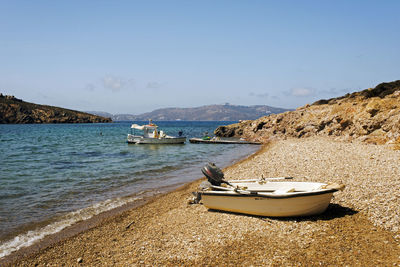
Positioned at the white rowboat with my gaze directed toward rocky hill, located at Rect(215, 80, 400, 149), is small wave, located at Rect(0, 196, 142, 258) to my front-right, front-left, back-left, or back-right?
back-left

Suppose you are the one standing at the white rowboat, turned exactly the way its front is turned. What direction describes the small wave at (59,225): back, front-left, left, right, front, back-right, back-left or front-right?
back

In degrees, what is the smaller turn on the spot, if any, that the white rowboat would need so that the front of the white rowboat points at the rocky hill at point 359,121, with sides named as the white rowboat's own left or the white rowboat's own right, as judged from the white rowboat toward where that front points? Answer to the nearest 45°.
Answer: approximately 90° to the white rowboat's own left

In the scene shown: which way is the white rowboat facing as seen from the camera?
to the viewer's right
